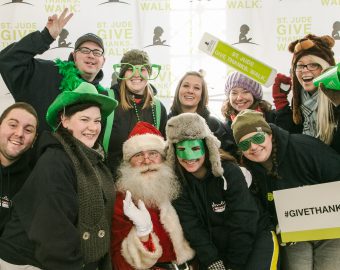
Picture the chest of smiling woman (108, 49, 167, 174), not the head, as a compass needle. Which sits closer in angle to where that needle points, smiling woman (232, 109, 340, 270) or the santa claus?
the santa claus

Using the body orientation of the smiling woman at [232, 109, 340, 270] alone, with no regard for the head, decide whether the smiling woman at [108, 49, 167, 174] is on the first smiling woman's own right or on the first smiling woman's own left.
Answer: on the first smiling woman's own right

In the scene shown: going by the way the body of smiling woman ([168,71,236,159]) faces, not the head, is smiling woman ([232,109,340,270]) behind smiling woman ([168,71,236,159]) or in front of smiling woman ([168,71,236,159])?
in front

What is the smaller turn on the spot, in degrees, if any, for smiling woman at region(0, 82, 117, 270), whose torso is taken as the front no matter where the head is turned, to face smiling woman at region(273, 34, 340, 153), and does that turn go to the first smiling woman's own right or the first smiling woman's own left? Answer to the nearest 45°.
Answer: approximately 45° to the first smiling woman's own left

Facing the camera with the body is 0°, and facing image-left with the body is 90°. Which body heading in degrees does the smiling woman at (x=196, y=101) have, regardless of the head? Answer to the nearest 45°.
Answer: approximately 0°

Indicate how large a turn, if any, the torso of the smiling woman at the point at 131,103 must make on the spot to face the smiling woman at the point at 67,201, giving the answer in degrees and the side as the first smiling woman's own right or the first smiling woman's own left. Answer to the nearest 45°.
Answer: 0° — they already face them

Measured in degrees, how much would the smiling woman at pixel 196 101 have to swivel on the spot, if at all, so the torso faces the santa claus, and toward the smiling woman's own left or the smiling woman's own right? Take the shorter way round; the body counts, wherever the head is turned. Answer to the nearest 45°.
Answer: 0° — they already face them

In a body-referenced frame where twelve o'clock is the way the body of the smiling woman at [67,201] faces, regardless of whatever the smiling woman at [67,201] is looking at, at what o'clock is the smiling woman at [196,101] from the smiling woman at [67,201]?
the smiling woman at [196,101] is roughly at 9 o'clock from the smiling woman at [67,201].

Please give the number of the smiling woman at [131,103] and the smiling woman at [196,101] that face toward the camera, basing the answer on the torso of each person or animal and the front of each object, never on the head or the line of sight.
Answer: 2

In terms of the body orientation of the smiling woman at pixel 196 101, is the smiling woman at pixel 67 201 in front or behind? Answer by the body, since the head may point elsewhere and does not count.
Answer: in front
